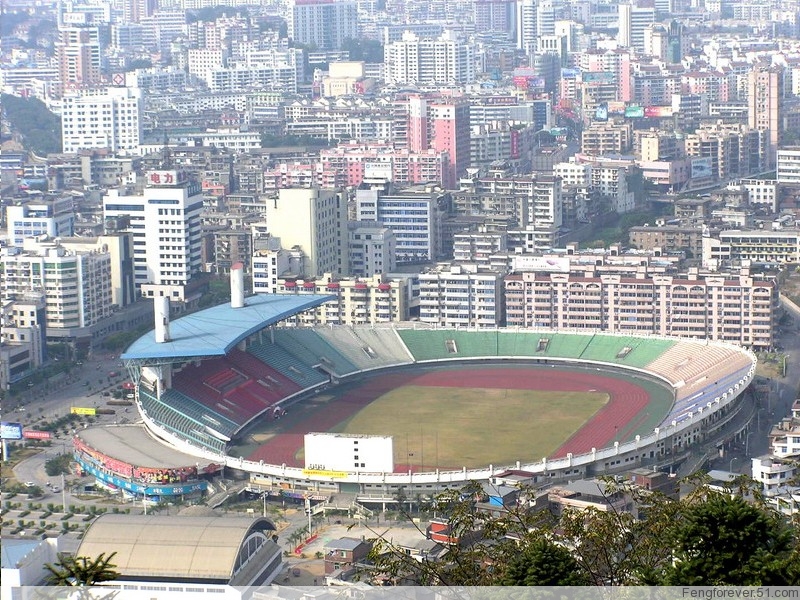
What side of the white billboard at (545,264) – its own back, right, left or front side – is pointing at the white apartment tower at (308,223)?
right

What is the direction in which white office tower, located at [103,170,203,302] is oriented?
toward the camera

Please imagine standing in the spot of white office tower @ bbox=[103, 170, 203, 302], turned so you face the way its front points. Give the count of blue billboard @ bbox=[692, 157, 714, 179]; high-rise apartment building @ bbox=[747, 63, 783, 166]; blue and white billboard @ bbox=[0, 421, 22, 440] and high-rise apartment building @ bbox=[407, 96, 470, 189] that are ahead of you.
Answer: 1

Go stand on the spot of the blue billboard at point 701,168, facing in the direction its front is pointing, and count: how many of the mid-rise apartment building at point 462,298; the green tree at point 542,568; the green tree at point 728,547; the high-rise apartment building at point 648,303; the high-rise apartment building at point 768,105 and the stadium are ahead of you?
5

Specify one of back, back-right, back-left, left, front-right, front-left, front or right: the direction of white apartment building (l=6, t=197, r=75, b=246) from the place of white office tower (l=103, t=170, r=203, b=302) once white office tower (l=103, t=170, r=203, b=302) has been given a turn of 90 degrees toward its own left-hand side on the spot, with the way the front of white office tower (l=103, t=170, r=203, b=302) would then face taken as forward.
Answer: back-left

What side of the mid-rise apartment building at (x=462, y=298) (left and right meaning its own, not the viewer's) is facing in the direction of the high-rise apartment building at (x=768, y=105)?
back

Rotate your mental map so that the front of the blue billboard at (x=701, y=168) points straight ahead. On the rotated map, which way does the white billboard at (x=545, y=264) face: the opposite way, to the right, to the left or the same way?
the same way

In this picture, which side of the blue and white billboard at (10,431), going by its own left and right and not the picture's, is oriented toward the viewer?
front

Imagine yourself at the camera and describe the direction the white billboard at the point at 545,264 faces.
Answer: facing the viewer

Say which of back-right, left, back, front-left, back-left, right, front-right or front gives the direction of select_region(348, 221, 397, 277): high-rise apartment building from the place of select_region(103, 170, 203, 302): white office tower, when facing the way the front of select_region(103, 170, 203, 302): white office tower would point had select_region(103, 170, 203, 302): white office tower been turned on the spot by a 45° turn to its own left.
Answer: front-left

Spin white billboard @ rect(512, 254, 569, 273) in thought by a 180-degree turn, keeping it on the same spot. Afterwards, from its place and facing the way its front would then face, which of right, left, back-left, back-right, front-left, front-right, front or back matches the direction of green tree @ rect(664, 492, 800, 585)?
back

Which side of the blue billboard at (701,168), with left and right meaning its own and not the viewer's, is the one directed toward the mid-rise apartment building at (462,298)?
front

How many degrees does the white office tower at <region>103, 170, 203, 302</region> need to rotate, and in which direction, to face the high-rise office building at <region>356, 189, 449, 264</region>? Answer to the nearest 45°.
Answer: approximately 135° to its left

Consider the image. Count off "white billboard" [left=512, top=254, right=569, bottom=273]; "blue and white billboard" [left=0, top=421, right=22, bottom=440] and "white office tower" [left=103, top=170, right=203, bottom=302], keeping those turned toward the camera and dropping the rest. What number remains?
3
